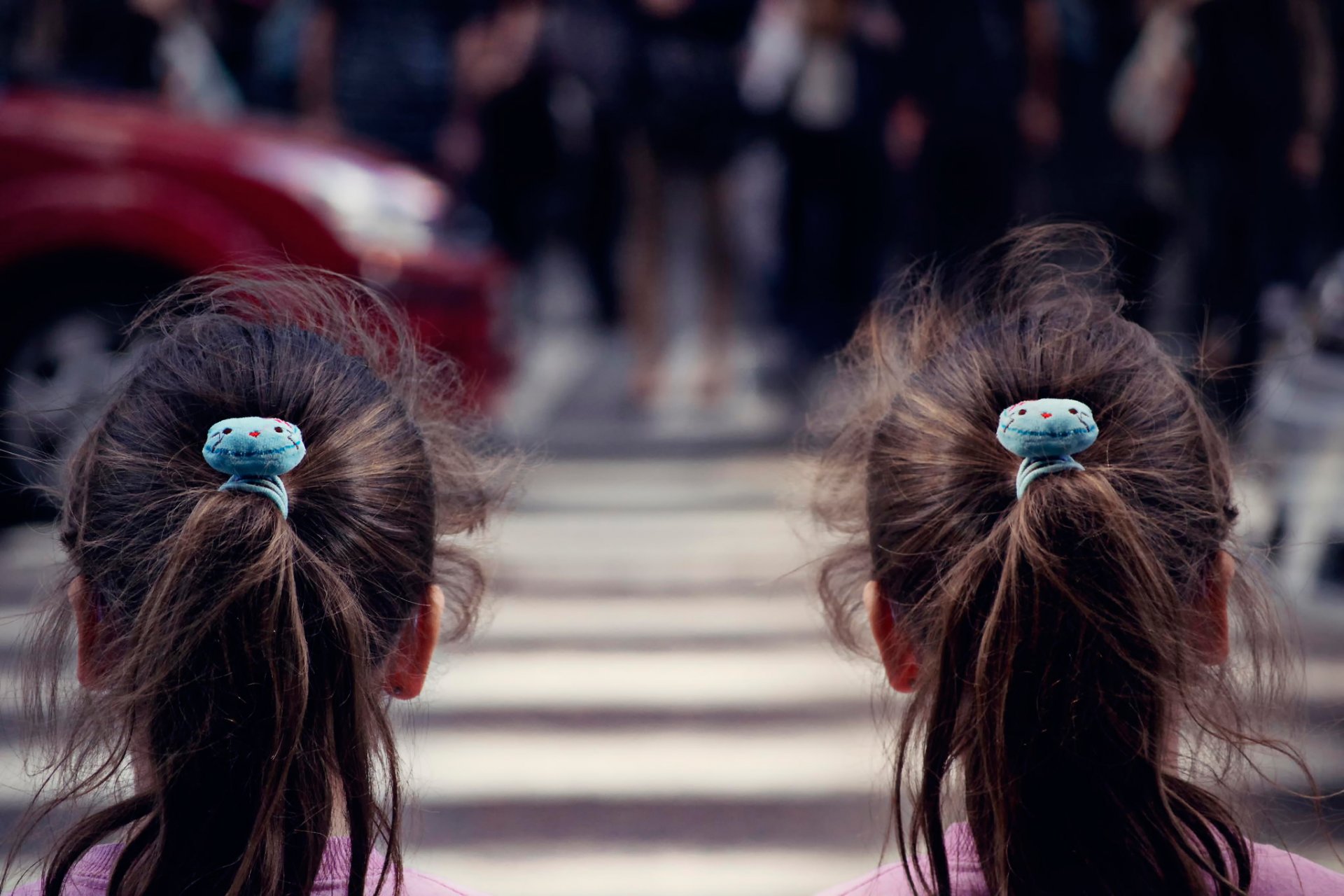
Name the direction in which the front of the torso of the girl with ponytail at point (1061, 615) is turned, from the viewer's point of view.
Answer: away from the camera

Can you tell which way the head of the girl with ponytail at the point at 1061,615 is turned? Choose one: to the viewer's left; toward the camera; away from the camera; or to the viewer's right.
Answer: away from the camera

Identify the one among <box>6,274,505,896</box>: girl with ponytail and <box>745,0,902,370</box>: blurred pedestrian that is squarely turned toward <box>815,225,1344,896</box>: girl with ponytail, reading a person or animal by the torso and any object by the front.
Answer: the blurred pedestrian

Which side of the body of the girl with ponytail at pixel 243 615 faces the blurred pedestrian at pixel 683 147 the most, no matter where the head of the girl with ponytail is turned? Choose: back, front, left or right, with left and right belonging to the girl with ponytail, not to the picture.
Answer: front

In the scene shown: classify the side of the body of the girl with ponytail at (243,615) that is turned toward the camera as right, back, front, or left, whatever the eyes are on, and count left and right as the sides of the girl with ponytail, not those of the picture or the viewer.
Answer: back

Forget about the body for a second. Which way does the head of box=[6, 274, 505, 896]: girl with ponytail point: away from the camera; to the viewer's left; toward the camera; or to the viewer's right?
away from the camera

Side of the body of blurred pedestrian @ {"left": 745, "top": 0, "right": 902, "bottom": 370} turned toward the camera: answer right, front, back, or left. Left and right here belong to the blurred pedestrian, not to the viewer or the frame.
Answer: front

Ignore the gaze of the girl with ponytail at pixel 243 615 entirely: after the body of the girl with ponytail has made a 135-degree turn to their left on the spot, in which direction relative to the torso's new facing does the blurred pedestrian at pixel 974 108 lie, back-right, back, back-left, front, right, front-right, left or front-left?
back

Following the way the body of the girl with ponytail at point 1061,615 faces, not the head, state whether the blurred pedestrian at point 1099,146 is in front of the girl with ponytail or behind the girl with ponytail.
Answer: in front

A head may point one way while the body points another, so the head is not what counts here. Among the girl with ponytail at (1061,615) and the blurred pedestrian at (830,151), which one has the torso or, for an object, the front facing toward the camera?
the blurred pedestrian

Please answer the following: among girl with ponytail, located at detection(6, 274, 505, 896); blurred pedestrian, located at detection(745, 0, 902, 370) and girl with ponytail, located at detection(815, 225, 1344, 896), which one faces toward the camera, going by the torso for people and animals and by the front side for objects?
the blurred pedestrian
